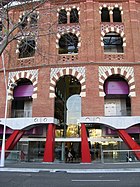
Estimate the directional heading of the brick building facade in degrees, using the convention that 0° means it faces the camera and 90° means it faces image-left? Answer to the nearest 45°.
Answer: approximately 0°
